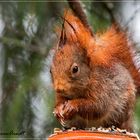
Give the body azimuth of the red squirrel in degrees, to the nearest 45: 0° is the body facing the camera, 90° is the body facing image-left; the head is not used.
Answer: approximately 45°
